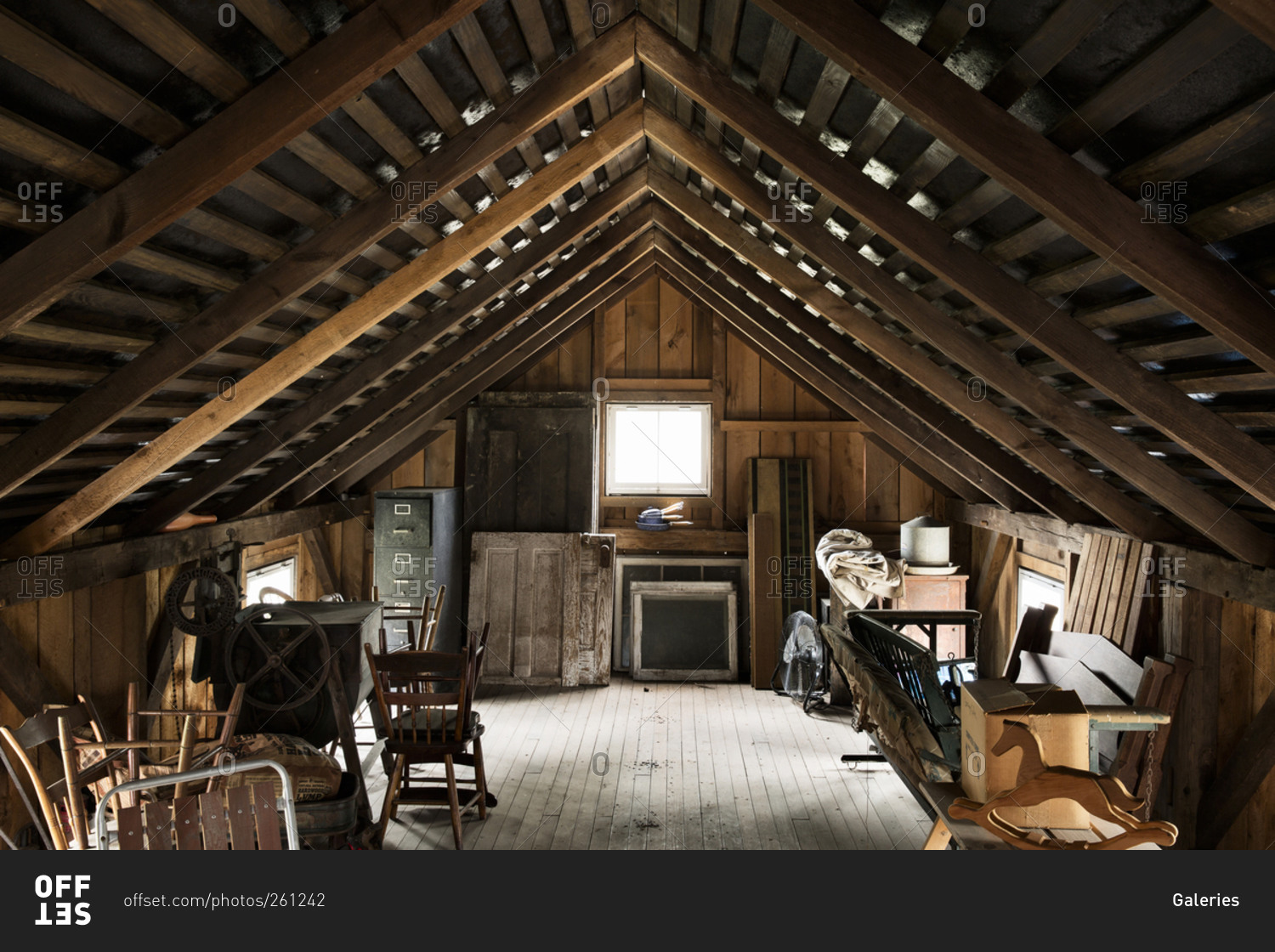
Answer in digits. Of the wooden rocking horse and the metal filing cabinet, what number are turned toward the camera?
1

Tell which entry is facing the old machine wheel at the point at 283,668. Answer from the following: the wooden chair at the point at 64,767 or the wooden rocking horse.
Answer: the wooden rocking horse

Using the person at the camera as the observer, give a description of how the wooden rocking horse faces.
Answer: facing to the left of the viewer

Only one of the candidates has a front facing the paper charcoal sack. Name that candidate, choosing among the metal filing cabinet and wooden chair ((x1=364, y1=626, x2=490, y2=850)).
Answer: the metal filing cabinet

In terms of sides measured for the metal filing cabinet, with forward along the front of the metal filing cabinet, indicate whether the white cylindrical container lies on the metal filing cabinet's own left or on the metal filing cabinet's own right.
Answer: on the metal filing cabinet's own left

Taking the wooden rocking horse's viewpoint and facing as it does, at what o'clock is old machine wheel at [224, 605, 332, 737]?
The old machine wheel is roughly at 12 o'clock from the wooden rocking horse.

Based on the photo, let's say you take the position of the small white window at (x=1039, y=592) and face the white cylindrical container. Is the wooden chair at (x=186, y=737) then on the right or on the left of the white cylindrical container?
left

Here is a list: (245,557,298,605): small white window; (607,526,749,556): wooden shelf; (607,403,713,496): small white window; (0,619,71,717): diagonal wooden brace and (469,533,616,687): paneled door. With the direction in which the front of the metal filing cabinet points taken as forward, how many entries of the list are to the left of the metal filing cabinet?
3

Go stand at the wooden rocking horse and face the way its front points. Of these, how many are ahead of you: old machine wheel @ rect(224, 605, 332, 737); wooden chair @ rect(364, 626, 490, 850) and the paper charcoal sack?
3

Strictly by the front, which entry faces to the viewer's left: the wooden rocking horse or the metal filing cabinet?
the wooden rocking horse
